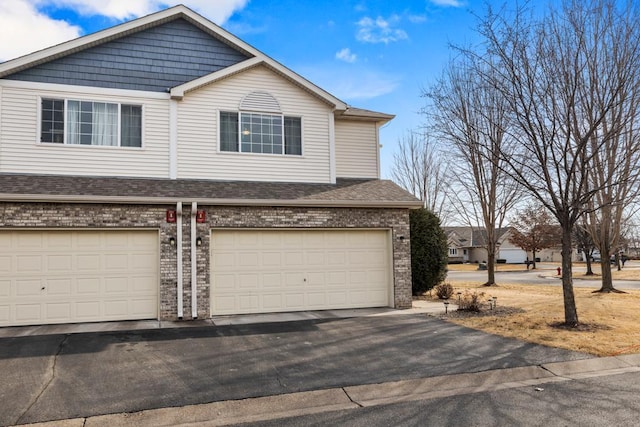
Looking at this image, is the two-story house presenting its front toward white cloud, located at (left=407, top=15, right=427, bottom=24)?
no

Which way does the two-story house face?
toward the camera

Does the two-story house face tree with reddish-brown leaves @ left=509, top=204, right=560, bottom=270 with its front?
no
